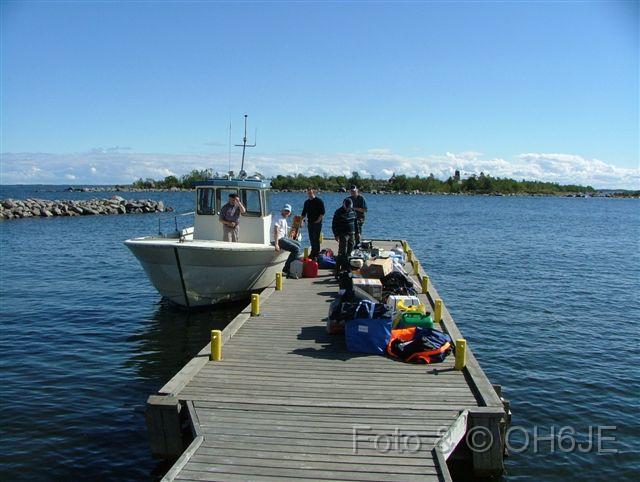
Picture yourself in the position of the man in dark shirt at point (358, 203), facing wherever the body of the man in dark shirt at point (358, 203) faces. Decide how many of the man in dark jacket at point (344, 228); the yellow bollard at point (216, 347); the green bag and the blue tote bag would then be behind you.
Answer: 0

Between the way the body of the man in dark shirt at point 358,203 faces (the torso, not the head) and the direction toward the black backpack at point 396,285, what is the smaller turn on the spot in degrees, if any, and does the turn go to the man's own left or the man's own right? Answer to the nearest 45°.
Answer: approximately 45° to the man's own left

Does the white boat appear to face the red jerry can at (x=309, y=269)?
no

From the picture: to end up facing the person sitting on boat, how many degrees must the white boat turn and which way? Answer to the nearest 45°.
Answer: approximately 135° to its left

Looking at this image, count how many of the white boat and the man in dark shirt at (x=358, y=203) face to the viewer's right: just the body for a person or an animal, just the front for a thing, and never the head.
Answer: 0

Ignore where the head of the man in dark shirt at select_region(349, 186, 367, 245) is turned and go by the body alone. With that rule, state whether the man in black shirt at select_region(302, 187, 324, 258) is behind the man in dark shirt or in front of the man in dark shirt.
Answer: in front

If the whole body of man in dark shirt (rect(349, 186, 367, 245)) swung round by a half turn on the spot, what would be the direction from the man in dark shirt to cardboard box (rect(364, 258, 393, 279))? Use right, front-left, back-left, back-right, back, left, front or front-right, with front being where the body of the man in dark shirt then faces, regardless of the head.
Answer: back-right

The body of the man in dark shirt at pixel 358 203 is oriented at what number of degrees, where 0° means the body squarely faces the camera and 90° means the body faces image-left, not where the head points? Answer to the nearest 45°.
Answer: approximately 45°

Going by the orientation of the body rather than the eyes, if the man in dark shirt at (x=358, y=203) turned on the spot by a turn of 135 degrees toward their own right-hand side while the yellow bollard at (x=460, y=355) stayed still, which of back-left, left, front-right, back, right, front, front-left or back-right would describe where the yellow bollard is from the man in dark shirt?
back

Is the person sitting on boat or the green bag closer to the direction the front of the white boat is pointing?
the green bag

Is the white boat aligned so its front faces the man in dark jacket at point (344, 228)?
no

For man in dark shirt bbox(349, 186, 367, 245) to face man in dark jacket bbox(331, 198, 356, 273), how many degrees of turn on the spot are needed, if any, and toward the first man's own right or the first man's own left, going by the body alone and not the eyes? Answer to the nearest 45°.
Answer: approximately 45° to the first man's own left

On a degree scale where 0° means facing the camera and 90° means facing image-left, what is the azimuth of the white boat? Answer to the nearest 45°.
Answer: approximately 45°
